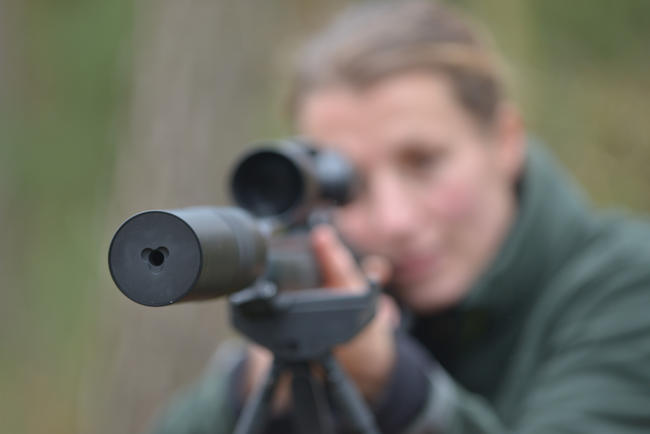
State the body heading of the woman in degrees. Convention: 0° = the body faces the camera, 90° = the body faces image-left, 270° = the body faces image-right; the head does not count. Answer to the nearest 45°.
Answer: approximately 45°

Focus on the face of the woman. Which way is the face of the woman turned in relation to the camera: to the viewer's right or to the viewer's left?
to the viewer's left
